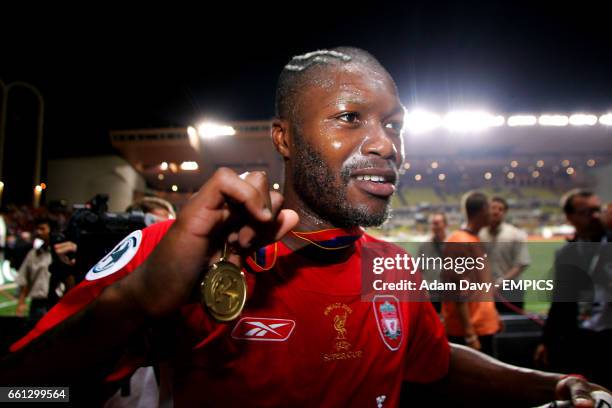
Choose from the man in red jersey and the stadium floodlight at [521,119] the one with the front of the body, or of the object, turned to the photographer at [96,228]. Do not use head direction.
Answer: the stadium floodlight

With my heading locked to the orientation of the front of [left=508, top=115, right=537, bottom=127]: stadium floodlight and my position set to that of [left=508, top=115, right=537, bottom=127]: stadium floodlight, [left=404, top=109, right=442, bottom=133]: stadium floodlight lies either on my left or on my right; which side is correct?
on my right

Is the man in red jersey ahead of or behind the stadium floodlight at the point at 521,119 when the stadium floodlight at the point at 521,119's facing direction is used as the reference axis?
ahead

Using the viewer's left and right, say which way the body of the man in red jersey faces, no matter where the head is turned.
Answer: facing the viewer and to the right of the viewer

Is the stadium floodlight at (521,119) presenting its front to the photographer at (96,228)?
yes

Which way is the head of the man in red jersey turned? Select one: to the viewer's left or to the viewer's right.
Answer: to the viewer's right

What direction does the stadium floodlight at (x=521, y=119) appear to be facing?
toward the camera
